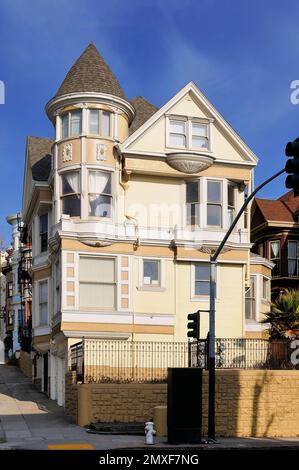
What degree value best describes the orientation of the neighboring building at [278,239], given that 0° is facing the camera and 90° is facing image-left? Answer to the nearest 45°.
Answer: approximately 0°

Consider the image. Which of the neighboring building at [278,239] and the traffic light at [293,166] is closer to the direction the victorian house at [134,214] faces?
the traffic light
